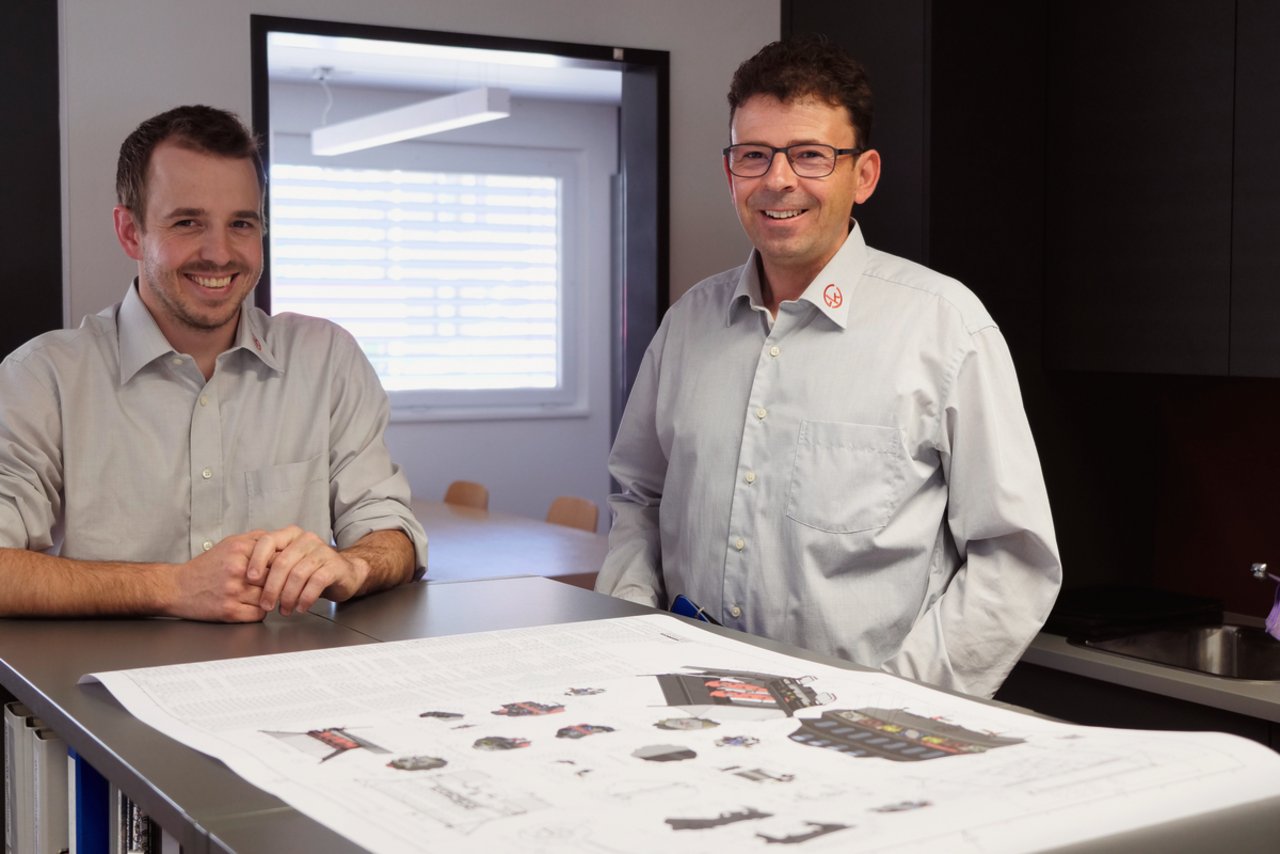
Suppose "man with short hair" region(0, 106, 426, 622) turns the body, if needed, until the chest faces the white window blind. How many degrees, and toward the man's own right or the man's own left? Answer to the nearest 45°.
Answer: approximately 180°

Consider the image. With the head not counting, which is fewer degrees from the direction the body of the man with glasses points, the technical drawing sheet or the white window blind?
the technical drawing sheet

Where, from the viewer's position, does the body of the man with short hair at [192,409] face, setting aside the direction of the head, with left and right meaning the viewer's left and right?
facing the viewer

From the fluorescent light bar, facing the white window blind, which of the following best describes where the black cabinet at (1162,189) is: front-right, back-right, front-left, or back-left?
back-right

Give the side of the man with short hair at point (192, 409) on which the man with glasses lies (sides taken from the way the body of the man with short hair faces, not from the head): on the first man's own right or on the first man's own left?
on the first man's own left

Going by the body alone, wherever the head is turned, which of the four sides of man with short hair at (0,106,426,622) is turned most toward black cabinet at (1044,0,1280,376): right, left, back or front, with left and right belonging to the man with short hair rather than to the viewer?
left

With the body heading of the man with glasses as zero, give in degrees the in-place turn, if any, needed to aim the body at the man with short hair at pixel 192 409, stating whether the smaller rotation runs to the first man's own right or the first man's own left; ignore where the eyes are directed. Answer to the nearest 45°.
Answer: approximately 45° to the first man's own right

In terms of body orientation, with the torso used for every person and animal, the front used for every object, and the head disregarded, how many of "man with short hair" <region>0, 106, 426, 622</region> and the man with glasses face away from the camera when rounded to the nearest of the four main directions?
0

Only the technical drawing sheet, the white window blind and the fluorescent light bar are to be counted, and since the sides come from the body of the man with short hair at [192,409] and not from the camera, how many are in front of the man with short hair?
1

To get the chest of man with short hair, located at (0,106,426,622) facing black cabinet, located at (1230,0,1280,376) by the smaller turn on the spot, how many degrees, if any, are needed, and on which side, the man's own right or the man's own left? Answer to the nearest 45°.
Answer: approximately 90° to the man's own left

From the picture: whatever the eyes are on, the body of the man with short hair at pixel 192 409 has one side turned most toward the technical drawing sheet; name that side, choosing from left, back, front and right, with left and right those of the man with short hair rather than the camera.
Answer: front

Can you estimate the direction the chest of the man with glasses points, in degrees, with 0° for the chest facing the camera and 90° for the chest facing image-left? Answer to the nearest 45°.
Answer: approximately 45°
